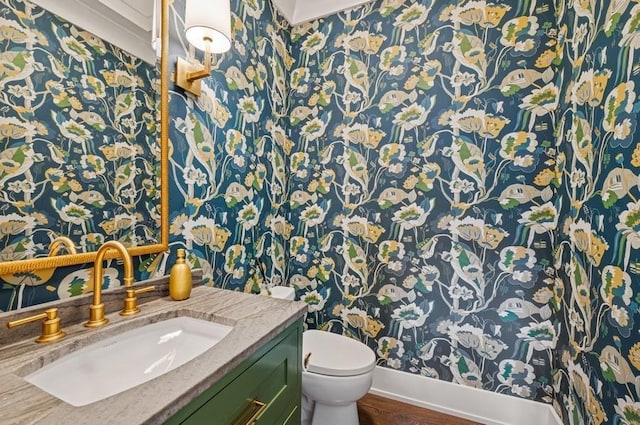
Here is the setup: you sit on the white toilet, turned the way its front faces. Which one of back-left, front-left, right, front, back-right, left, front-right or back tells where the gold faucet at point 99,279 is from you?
back-right

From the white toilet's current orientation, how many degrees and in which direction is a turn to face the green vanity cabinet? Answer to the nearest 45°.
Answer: approximately 90° to its right
